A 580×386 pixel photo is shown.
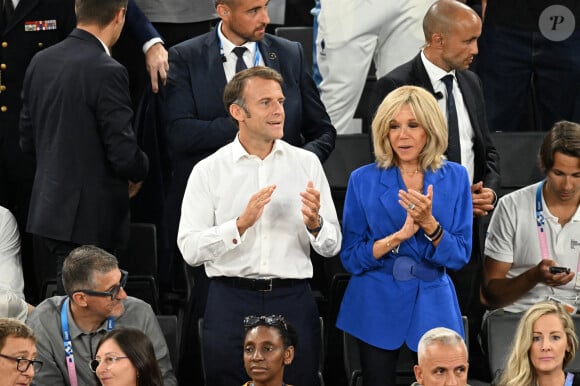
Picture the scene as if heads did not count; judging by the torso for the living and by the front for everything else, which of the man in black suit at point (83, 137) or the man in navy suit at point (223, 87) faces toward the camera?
the man in navy suit

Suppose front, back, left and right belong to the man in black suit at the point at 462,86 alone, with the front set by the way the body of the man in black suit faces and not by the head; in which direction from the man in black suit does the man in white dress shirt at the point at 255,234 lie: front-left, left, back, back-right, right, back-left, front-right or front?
right

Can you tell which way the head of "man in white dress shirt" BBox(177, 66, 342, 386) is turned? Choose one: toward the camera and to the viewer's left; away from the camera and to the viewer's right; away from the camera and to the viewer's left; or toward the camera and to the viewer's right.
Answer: toward the camera and to the viewer's right

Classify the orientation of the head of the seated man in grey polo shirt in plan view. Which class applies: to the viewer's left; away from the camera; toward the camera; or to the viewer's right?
to the viewer's right

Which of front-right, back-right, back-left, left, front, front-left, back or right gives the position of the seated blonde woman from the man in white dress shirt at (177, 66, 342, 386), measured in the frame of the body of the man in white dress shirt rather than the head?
left

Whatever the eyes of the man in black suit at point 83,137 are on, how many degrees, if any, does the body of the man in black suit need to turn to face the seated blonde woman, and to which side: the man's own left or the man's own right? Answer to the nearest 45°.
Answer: approximately 90° to the man's own right

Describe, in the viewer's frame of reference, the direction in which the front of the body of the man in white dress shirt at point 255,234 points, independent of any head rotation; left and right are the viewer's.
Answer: facing the viewer

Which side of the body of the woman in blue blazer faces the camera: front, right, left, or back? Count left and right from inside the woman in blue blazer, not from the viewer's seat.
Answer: front
